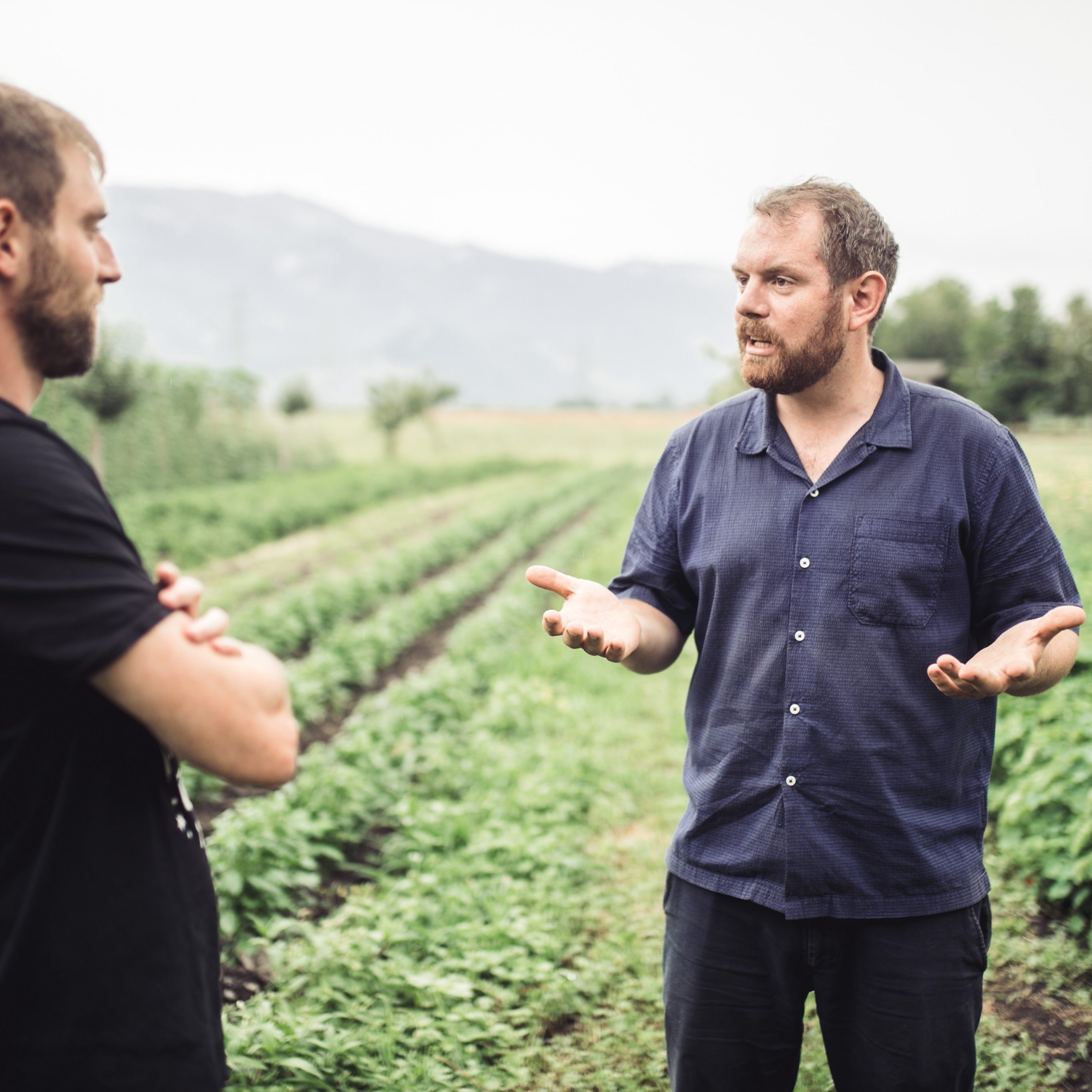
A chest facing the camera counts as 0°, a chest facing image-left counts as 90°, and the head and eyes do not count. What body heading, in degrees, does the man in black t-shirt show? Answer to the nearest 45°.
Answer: approximately 270°

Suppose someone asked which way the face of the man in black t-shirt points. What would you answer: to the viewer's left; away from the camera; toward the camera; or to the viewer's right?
to the viewer's right

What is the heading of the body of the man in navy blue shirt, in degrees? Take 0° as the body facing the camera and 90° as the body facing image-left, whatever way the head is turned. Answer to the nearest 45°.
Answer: approximately 0°

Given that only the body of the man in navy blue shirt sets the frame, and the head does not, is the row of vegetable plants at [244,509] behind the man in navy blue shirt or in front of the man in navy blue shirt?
behind

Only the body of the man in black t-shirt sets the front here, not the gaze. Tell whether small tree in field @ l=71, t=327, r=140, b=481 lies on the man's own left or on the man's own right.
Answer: on the man's own left

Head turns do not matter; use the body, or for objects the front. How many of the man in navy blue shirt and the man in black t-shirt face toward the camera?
1
